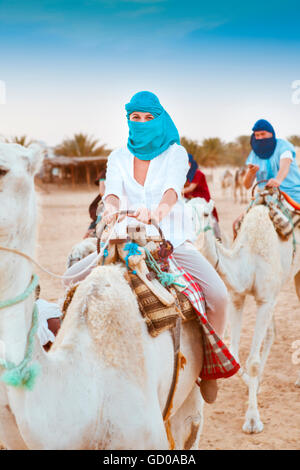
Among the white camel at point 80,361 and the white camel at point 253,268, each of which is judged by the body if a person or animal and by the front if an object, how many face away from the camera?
0

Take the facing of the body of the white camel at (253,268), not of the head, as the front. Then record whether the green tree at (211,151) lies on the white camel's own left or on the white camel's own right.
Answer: on the white camel's own right

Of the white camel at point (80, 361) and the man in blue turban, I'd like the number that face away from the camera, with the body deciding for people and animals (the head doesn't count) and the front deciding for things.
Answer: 0

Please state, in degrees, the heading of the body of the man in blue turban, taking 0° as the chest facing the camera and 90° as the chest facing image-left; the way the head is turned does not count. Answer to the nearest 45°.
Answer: approximately 45°

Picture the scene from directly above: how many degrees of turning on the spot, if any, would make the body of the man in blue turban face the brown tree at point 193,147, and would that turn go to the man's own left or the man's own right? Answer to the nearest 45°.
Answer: approximately 135° to the man's own right

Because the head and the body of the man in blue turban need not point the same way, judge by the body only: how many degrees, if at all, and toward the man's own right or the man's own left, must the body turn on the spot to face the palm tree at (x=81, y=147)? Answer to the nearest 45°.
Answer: approximately 90° to the man's own right

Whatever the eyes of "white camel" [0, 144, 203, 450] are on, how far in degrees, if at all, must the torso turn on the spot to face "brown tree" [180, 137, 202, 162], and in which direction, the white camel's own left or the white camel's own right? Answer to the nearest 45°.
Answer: approximately 135° to the white camel's own right

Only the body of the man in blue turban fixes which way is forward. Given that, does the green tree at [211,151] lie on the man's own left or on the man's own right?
on the man's own right

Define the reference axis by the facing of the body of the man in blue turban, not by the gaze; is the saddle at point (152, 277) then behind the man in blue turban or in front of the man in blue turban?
in front
